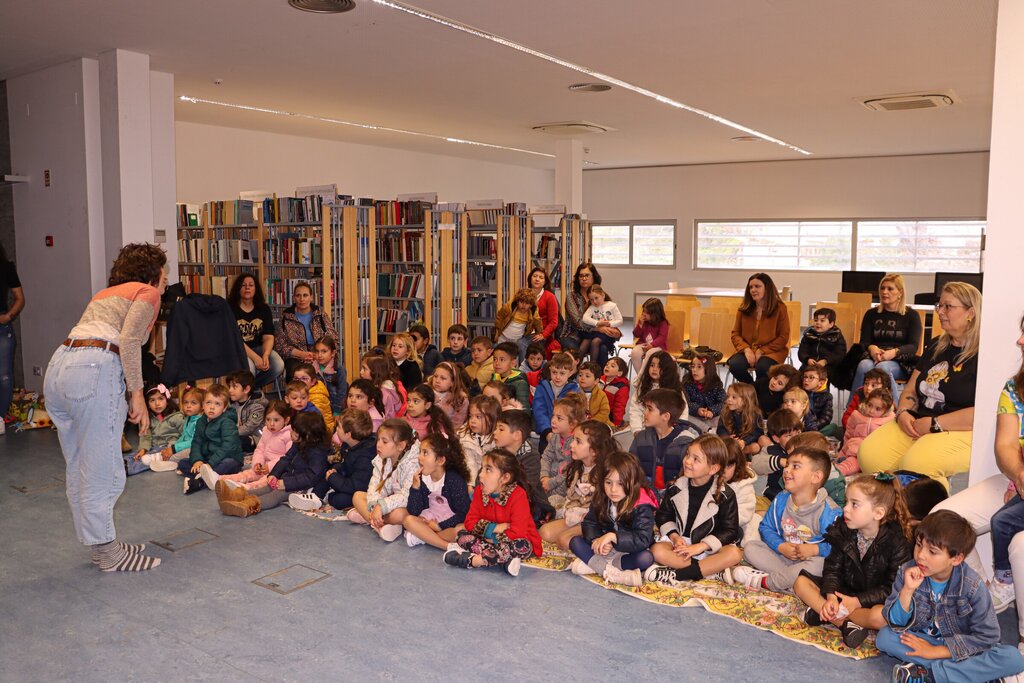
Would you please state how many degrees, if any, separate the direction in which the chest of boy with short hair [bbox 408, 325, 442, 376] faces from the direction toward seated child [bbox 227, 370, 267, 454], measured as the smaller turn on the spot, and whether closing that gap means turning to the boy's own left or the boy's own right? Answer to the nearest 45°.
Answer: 0° — they already face them

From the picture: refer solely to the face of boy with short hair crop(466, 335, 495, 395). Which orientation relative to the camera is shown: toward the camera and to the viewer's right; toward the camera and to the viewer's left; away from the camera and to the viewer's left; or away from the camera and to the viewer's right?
toward the camera and to the viewer's left

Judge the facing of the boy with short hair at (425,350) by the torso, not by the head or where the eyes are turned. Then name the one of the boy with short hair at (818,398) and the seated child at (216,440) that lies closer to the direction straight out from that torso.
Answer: the seated child

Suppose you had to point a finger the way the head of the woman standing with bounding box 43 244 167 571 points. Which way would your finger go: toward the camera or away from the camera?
away from the camera

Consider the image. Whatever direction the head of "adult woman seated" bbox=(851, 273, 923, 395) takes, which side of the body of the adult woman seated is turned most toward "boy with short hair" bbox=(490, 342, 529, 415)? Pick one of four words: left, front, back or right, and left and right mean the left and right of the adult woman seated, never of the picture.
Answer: front

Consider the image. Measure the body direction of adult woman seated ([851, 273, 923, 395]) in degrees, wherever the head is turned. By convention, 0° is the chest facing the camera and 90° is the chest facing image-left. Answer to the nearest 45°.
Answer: approximately 45°

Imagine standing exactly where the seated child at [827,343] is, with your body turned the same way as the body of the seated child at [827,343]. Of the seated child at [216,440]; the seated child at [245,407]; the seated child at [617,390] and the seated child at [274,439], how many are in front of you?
4

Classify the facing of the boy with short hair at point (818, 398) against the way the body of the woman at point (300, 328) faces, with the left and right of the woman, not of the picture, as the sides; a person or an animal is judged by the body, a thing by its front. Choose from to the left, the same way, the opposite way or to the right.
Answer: to the right

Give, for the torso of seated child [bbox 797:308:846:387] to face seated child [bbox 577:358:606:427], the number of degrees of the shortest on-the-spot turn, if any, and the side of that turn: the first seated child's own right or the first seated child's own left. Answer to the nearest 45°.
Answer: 0° — they already face them

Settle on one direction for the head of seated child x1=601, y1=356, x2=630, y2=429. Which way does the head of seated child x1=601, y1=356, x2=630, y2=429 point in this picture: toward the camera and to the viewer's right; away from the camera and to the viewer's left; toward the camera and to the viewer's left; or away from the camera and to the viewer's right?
toward the camera and to the viewer's left

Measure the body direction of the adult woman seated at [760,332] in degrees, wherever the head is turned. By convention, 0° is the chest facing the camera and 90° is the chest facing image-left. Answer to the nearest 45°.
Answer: approximately 45°

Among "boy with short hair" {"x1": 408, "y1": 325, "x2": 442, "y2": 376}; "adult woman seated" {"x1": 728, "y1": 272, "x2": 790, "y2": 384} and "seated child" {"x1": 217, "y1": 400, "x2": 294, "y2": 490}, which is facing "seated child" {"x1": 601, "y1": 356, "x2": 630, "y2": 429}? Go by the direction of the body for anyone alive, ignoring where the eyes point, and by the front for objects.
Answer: the adult woman seated

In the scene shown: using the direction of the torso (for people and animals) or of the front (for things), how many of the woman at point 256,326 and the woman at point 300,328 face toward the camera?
2
